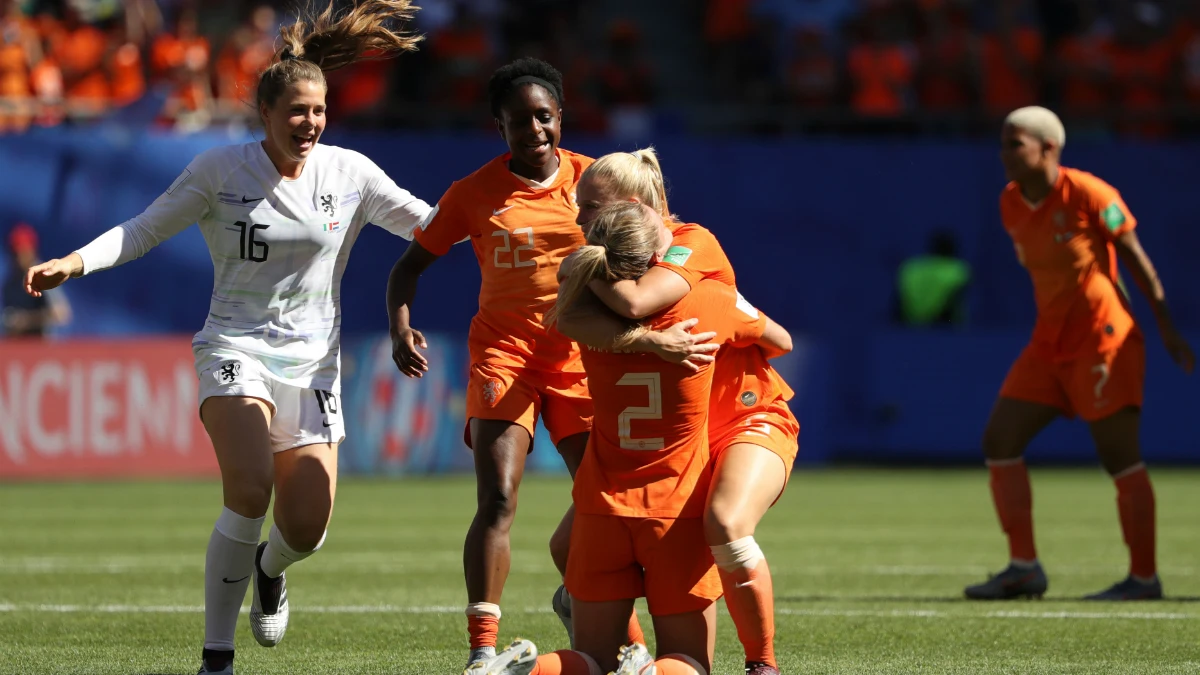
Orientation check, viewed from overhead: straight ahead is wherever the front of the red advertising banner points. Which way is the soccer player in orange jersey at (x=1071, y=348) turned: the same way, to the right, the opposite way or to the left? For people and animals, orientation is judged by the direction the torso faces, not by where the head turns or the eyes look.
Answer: to the right

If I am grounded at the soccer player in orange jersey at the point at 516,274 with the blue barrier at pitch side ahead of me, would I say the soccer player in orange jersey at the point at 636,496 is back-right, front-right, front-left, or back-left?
back-right

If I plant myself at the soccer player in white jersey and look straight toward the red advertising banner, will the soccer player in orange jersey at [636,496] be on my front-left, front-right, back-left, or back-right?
back-right

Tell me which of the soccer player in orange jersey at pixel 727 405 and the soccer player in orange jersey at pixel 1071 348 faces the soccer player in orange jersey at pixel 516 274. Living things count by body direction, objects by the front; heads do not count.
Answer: the soccer player in orange jersey at pixel 1071 348

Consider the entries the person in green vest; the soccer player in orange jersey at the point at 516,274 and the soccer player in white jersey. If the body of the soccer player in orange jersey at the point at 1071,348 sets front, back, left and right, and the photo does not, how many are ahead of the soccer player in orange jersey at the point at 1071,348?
2

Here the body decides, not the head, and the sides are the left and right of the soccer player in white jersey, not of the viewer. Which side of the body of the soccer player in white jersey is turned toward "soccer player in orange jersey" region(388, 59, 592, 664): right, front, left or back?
left

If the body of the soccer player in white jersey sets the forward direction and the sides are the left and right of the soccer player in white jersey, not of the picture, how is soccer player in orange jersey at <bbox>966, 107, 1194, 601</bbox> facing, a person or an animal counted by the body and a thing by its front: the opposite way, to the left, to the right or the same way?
to the right

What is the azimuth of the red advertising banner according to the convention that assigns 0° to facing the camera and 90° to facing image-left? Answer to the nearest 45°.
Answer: approximately 0°

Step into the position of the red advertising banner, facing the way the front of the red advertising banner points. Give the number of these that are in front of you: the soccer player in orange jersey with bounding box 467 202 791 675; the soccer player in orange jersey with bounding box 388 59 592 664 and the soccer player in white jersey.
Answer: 3

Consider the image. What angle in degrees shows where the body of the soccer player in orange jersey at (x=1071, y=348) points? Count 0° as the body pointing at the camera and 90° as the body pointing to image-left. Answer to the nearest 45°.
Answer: approximately 45°

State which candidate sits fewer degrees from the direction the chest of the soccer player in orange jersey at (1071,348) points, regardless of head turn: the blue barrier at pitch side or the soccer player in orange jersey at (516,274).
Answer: the soccer player in orange jersey

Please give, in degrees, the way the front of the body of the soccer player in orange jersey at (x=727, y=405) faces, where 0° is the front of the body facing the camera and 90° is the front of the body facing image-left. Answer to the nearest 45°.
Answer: approximately 45°

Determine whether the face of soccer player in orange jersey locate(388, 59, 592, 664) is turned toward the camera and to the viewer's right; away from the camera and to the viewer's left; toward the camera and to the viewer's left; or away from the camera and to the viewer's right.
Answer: toward the camera and to the viewer's right
